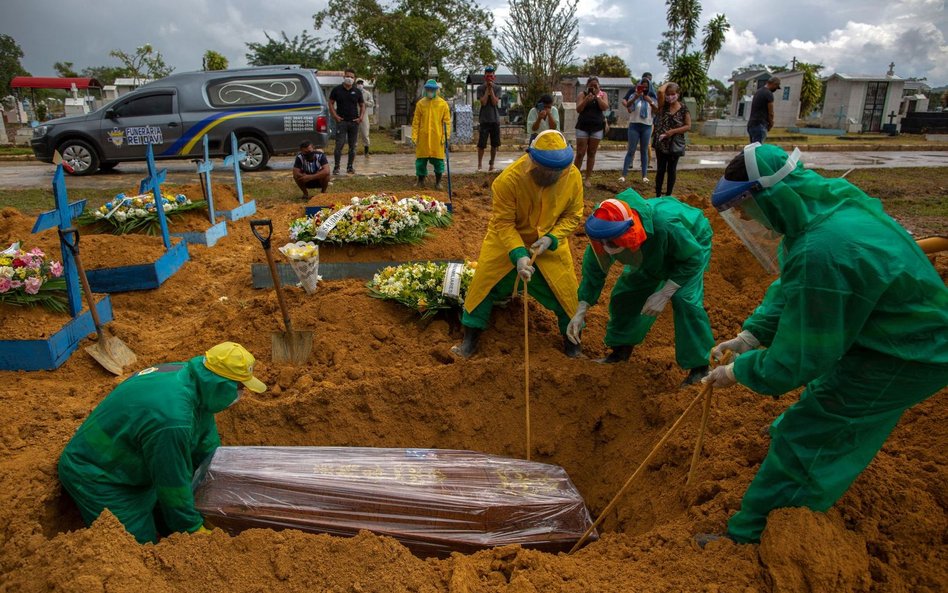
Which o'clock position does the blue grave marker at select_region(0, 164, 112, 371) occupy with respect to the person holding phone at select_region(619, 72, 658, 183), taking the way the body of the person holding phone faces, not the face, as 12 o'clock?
The blue grave marker is roughly at 1 o'clock from the person holding phone.

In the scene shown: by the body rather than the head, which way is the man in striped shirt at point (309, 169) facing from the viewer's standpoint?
toward the camera

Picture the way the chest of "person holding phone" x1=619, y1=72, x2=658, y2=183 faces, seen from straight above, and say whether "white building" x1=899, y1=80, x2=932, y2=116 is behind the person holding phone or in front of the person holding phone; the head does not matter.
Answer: behind

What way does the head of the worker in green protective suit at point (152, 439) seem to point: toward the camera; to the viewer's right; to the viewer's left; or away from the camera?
to the viewer's right

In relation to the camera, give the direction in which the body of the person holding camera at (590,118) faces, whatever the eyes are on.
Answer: toward the camera

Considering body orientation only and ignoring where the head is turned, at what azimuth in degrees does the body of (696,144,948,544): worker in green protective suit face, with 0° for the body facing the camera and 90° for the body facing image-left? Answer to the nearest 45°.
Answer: approximately 90°

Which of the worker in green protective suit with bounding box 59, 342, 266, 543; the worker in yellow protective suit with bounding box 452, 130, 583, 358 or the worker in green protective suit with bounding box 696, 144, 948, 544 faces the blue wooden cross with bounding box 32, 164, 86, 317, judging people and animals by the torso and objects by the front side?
the worker in green protective suit with bounding box 696, 144, 948, 544

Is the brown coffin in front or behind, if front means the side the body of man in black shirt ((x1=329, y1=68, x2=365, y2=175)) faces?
in front

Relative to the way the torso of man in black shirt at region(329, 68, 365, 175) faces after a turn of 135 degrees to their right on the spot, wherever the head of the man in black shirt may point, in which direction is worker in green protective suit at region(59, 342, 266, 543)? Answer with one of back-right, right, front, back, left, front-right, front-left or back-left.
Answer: back-left

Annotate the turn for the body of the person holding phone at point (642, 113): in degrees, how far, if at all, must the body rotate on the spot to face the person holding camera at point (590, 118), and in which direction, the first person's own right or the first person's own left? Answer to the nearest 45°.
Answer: approximately 45° to the first person's own right

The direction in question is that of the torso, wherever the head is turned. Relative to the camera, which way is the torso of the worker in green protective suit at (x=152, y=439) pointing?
to the viewer's right

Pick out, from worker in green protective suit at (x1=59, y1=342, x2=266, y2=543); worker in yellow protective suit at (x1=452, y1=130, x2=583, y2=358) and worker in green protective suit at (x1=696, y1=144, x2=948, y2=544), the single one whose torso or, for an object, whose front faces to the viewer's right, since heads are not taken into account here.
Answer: worker in green protective suit at (x1=59, y1=342, x2=266, y2=543)

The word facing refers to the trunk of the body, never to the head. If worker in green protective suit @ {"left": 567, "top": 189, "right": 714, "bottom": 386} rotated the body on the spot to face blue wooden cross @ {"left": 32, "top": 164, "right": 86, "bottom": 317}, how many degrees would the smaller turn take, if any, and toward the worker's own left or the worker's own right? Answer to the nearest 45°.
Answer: approximately 45° to the worker's own right

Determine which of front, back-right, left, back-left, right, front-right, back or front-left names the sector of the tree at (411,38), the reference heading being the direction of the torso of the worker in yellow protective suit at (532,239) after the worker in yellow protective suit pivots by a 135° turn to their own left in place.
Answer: front-left

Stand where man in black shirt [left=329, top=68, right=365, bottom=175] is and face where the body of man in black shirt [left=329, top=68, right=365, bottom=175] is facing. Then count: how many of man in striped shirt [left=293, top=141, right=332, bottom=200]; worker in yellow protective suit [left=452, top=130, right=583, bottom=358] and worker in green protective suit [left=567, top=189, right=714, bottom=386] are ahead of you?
3

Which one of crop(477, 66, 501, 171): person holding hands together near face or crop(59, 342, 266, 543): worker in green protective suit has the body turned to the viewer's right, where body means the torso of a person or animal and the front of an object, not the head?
the worker in green protective suit

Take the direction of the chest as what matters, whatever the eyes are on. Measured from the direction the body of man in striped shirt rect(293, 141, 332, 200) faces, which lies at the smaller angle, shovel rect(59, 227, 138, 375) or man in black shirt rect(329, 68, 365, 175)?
the shovel

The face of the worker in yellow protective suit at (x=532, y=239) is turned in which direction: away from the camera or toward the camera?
toward the camera

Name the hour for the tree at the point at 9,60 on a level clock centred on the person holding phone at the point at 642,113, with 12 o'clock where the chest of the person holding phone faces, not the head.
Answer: The tree is roughly at 4 o'clock from the person holding phone.

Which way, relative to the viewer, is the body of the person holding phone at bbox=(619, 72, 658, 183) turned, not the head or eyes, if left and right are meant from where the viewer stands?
facing the viewer

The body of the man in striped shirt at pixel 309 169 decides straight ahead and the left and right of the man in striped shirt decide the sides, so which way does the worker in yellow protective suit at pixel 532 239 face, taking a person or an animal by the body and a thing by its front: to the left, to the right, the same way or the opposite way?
the same way

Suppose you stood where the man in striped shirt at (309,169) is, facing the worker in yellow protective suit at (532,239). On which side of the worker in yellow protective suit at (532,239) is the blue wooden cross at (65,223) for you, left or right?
right

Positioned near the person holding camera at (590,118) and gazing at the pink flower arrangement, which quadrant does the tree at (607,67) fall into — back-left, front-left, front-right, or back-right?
back-right

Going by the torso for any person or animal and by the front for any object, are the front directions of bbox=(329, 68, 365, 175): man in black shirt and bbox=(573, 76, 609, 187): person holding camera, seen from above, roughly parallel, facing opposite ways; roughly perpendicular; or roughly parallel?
roughly parallel
